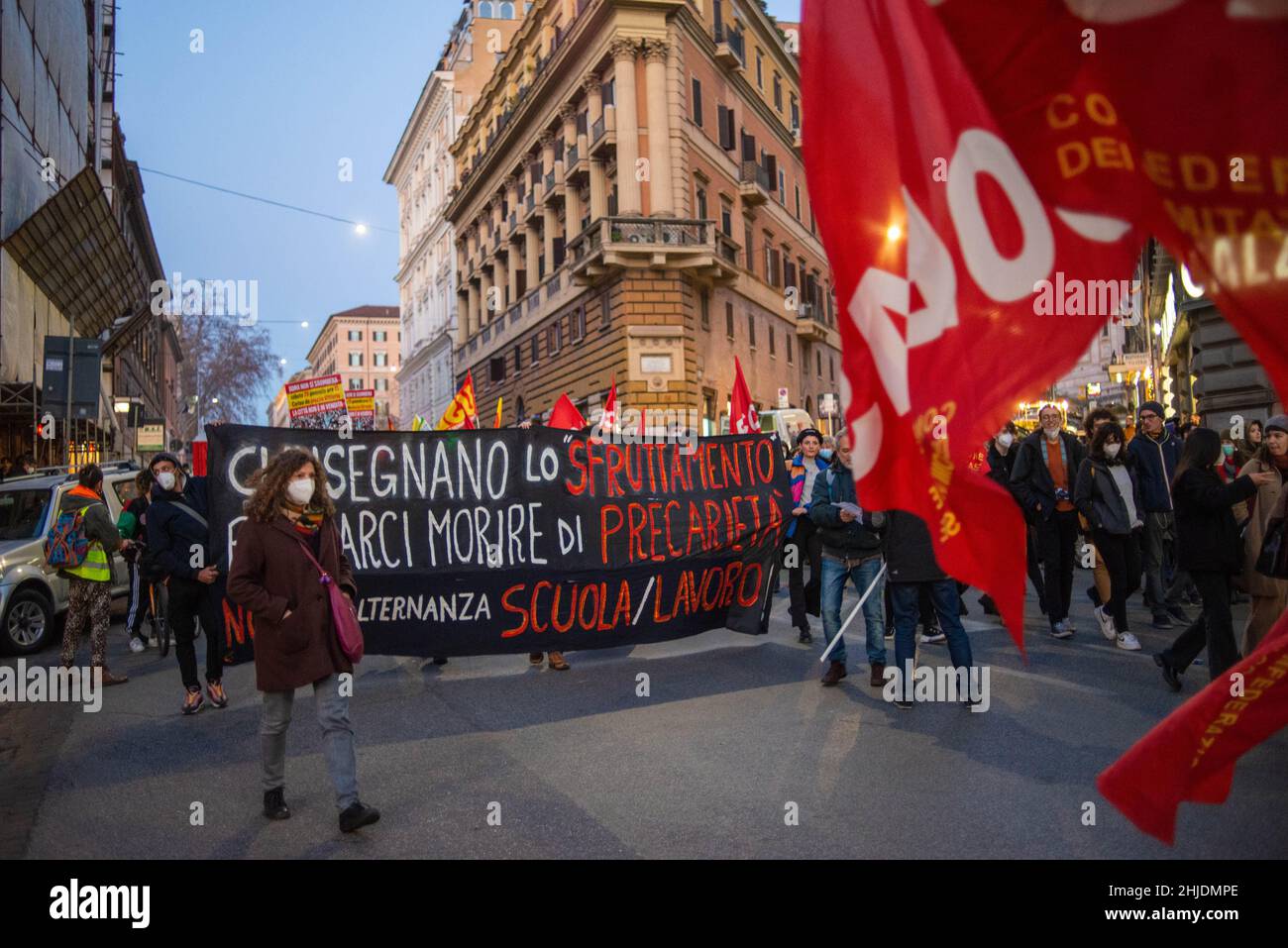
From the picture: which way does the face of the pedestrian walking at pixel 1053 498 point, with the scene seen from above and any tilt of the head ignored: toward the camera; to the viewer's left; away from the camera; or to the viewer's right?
toward the camera

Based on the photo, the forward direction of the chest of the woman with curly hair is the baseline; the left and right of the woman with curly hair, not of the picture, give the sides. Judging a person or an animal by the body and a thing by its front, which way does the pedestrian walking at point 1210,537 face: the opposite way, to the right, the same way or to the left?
the same way

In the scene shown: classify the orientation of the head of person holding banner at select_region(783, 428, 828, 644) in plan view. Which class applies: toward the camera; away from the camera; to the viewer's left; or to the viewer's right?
toward the camera

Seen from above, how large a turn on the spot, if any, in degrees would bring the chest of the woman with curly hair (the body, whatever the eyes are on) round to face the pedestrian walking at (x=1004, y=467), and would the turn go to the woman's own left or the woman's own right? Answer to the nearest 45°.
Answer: approximately 90° to the woman's own left

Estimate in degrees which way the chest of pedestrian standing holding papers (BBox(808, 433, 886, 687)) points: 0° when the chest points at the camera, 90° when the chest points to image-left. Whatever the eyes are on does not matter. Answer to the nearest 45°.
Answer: approximately 0°

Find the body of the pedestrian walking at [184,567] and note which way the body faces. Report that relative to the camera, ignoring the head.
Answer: toward the camera

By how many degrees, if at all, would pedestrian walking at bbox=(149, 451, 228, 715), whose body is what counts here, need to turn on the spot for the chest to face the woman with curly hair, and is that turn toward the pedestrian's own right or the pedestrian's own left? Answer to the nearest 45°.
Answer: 0° — they already face them

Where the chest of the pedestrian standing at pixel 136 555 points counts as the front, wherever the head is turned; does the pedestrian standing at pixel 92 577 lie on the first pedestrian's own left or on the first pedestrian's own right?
on the first pedestrian's own right

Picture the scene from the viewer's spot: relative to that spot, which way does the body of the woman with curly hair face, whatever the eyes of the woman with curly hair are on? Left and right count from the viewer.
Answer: facing the viewer and to the right of the viewer
